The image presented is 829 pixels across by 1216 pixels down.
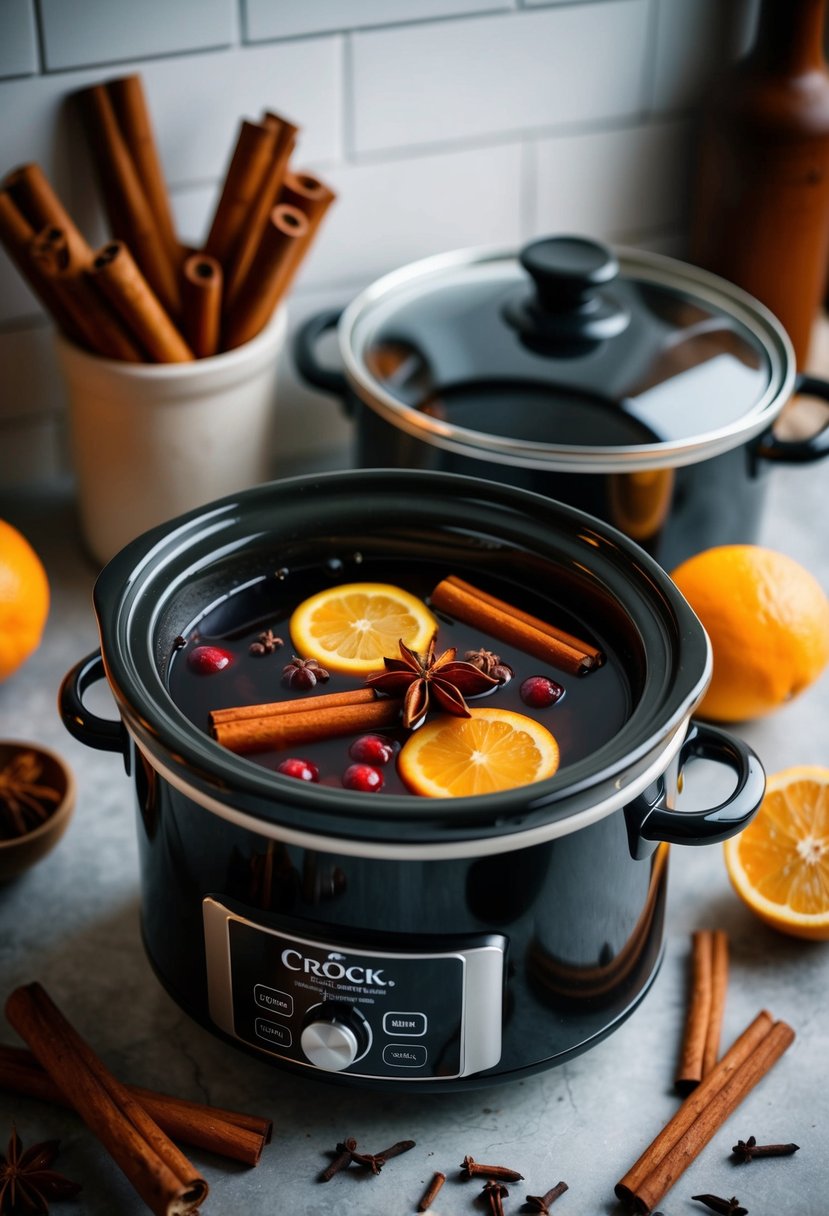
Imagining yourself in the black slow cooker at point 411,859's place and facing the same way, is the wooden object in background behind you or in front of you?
behind

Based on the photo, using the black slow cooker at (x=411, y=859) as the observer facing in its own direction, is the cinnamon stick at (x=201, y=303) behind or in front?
behind

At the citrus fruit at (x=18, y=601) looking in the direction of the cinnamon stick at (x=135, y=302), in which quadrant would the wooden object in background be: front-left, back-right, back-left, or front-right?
front-right

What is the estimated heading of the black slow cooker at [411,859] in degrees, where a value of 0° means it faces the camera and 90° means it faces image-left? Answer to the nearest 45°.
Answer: approximately 0°

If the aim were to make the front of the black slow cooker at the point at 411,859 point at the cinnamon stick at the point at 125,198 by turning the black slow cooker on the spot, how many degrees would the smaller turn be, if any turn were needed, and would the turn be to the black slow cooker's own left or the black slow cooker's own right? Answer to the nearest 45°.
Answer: approximately 180°

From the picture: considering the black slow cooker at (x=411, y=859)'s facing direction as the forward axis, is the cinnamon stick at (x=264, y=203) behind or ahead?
behind
